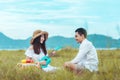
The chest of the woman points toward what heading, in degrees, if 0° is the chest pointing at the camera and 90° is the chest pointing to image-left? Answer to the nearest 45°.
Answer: approximately 315°

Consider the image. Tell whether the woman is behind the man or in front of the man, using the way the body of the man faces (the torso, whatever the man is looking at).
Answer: in front

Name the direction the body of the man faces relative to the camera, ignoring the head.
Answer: to the viewer's left

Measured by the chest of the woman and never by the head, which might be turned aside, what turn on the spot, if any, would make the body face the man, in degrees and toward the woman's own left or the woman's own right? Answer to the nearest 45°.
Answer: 0° — they already face them

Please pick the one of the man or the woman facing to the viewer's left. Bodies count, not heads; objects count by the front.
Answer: the man

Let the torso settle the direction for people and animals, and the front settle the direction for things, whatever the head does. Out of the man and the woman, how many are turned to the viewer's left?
1
